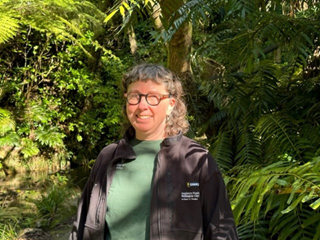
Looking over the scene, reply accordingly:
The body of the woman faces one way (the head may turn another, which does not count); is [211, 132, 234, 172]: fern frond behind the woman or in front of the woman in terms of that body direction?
behind

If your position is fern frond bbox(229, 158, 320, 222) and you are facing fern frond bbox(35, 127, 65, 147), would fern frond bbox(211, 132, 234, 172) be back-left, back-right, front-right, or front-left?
front-right

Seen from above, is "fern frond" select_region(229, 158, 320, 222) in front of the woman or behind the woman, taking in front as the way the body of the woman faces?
behind

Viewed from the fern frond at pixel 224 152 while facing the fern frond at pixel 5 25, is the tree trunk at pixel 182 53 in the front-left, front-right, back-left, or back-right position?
front-right

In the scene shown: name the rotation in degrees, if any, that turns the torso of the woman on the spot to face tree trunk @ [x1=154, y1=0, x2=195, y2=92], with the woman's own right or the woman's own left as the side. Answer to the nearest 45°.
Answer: approximately 135° to the woman's own right

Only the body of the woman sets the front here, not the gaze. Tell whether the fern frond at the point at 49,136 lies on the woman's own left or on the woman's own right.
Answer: on the woman's own right

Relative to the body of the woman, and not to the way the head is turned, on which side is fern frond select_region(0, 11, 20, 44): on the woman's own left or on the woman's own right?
on the woman's own right
